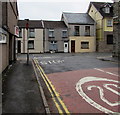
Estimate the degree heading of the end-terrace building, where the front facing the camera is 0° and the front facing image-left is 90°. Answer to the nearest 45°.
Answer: approximately 0°

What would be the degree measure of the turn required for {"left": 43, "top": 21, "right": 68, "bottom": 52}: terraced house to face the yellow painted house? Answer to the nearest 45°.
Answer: approximately 90° to its left

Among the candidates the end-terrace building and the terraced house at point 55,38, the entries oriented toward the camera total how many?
2

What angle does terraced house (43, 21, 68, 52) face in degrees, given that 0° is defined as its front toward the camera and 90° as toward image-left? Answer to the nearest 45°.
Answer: approximately 0°

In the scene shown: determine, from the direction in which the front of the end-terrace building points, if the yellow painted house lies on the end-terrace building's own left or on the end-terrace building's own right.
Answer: on the end-terrace building's own left
